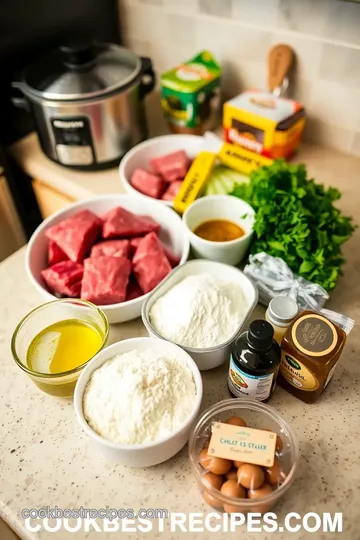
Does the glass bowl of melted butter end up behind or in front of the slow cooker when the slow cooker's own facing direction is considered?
in front

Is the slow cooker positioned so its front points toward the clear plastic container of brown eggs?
yes

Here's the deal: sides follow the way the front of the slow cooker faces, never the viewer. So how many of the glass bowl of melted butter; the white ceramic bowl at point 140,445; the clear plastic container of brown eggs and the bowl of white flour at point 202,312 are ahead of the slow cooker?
4

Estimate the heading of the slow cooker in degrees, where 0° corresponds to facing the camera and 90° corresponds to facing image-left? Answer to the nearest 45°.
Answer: approximately 0°

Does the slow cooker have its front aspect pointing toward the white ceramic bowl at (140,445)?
yes
